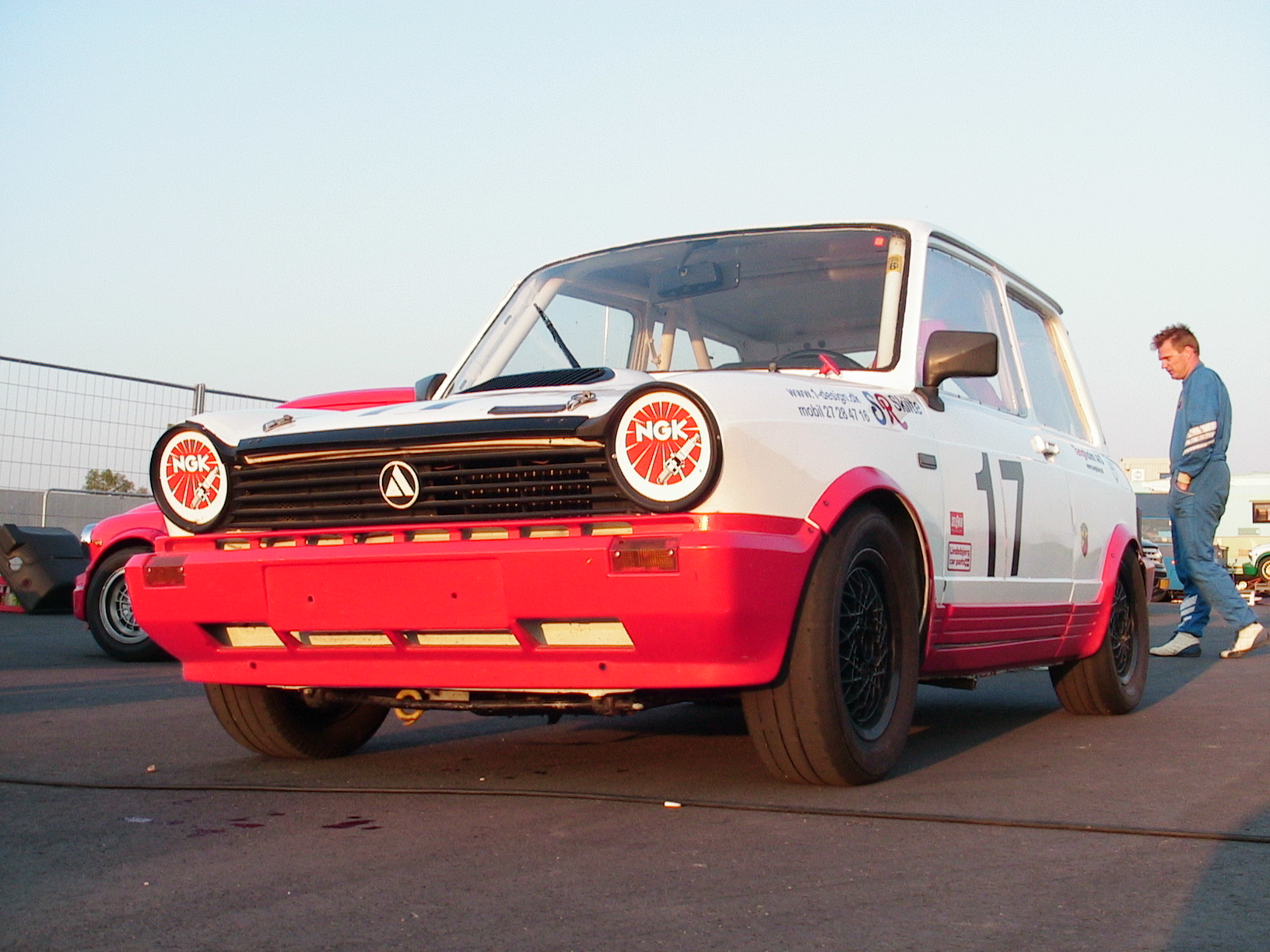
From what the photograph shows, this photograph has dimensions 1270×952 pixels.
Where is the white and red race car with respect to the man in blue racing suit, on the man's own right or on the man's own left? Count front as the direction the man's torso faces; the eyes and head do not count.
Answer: on the man's own left

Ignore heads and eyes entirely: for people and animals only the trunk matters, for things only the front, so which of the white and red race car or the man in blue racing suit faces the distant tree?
the man in blue racing suit

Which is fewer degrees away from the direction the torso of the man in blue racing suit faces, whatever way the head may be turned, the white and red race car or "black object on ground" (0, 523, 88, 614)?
the black object on ground

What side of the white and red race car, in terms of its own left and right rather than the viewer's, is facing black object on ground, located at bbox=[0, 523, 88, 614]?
right

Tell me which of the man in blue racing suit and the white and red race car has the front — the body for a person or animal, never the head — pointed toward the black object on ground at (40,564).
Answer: the man in blue racing suit

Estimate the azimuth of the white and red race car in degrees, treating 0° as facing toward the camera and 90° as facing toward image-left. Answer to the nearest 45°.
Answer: approximately 45°

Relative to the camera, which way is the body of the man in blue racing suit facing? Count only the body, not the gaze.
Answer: to the viewer's left

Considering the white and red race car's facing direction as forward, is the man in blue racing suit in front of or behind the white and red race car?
behind

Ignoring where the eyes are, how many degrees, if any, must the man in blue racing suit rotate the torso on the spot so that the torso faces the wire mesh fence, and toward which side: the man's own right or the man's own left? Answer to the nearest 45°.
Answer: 0° — they already face it

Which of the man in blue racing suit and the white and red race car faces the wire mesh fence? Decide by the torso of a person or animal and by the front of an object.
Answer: the man in blue racing suit
